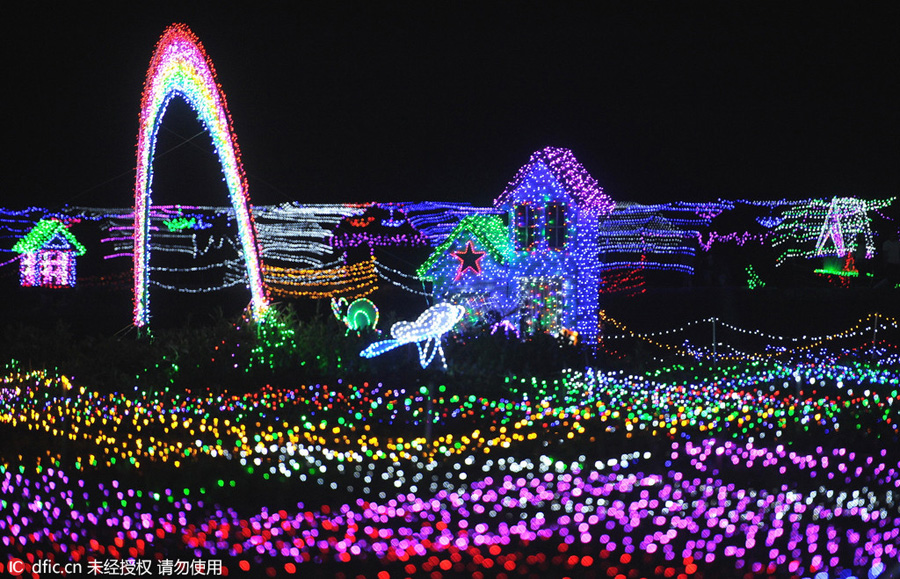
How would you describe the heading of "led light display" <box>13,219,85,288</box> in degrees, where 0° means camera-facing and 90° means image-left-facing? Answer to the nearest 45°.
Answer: approximately 0°

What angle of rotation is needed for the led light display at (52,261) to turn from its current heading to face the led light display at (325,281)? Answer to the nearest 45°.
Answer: approximately 45° to its left

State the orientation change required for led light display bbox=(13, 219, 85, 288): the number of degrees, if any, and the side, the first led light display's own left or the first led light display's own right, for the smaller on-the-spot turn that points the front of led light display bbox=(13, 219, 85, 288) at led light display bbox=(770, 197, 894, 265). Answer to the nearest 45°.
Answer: approximately 45° to the first led light display's own left
